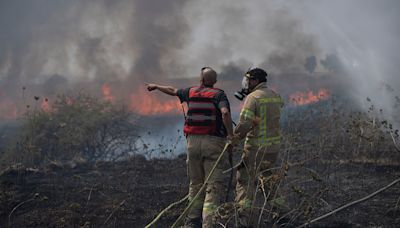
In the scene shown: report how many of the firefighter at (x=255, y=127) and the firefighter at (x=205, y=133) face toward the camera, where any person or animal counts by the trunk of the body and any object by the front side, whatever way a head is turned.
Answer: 0

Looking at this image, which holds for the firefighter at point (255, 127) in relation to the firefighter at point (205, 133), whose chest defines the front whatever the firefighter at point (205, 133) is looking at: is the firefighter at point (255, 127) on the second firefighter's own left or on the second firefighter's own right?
on the second firefighter's own right

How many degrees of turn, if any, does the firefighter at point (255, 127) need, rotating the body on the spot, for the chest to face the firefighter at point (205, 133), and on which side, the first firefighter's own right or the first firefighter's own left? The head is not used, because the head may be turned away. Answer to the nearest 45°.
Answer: approximately 45° to the first firefighter's own left

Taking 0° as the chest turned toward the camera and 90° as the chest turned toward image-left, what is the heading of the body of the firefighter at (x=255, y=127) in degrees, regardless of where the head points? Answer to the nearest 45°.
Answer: approximately 135°

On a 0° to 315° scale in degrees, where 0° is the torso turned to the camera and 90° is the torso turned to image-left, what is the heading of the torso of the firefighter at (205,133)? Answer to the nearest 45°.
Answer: approximately 180°

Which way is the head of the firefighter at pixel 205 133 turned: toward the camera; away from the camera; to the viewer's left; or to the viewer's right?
away from the camera

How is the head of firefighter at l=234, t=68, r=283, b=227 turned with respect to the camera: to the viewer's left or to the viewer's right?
to the viewer's left
